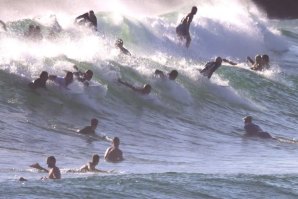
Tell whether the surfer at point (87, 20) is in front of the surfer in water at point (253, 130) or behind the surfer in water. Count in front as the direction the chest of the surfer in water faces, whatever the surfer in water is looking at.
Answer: in front

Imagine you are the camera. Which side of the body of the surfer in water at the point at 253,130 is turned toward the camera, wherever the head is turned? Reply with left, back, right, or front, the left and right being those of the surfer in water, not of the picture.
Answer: left

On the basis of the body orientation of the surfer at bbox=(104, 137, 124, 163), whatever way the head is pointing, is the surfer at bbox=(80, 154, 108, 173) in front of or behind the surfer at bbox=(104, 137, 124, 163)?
behind

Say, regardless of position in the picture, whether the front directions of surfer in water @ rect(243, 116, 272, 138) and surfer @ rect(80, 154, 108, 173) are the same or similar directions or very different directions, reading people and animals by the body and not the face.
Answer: very different directions

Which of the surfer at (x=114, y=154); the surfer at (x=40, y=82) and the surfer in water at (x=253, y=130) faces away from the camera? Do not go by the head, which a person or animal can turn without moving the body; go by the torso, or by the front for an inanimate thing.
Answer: the surfer at (x=114, y=154)

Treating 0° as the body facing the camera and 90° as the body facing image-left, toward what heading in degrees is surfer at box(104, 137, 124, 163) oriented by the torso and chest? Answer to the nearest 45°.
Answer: approximately 180°

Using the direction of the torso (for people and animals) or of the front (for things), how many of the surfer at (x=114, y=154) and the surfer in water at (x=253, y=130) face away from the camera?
1
